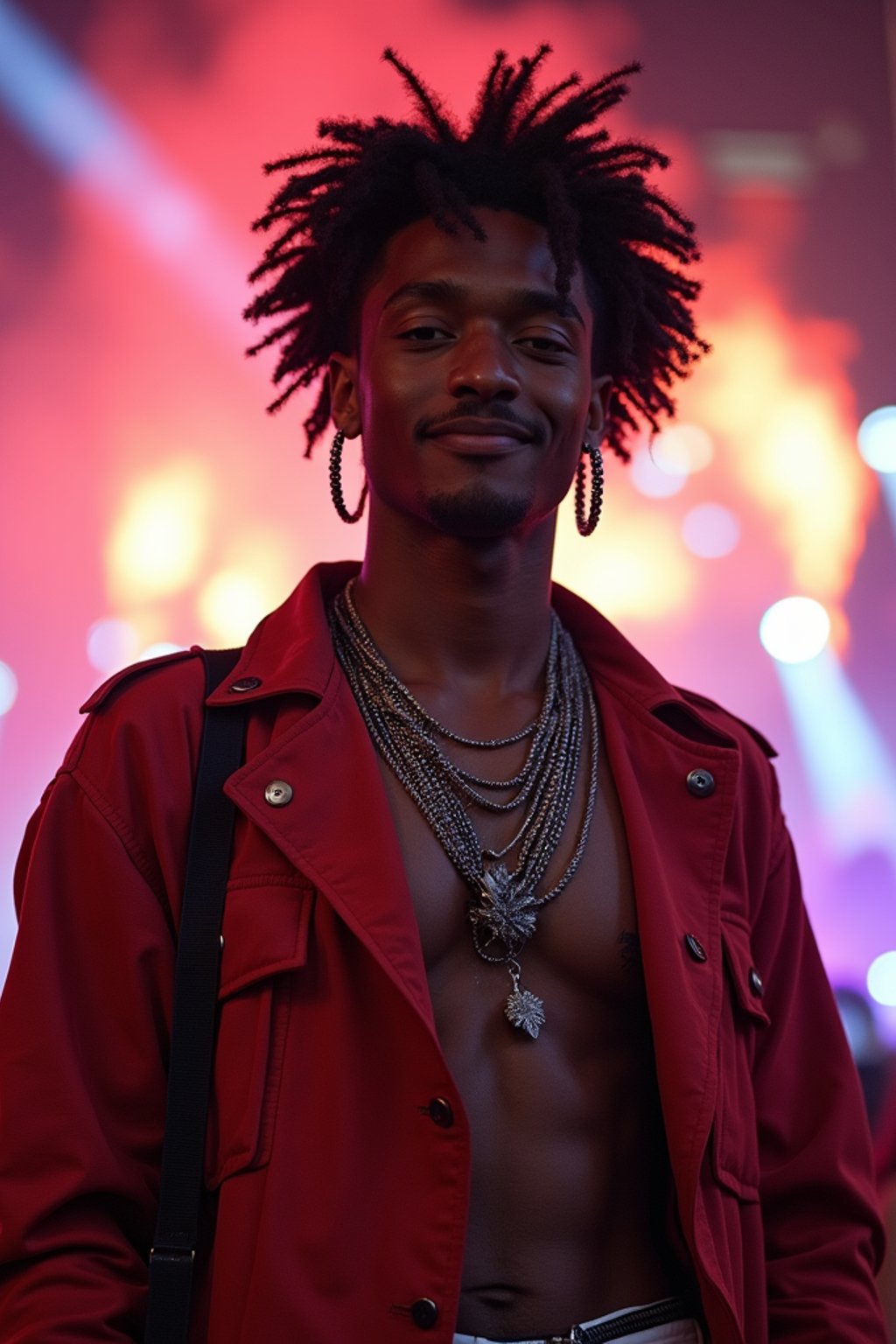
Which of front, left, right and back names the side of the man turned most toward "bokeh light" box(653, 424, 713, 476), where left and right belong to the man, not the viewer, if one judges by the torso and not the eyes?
back

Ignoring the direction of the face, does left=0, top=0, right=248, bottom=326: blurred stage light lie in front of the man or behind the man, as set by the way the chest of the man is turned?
behind

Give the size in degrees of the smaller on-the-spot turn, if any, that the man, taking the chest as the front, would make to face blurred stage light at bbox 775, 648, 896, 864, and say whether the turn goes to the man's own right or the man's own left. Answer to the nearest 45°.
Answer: approximately 135° to the man's own left

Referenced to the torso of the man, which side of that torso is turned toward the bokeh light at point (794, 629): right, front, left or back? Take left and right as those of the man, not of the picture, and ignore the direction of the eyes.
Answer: back

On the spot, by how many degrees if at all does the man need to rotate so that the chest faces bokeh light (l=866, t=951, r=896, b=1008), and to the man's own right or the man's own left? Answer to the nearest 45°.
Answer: approximately 135° to the man's own left

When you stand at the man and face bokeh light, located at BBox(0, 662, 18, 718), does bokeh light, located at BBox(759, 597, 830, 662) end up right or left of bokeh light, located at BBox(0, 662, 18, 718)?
right

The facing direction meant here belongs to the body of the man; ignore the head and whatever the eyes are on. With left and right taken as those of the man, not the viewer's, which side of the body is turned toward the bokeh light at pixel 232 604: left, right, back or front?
back

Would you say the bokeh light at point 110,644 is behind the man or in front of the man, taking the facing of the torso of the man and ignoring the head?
behind

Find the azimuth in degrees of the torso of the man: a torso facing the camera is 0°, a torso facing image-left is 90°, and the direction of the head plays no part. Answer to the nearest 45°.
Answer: approximately 0°

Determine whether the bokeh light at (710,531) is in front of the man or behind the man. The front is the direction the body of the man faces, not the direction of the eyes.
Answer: behind

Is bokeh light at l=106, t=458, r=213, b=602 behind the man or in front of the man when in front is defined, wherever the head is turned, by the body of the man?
behind
